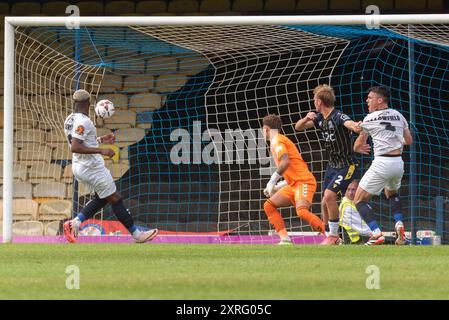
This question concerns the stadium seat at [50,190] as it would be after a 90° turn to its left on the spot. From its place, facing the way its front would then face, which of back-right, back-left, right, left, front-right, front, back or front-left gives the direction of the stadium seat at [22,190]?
back-left

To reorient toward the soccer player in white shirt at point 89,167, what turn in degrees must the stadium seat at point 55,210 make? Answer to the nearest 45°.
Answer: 0° — it already faces them

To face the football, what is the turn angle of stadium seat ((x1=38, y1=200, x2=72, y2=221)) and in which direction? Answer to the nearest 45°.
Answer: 0° — it already faces it

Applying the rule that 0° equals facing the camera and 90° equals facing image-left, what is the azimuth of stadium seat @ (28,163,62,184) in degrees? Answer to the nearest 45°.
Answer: approximately 0°

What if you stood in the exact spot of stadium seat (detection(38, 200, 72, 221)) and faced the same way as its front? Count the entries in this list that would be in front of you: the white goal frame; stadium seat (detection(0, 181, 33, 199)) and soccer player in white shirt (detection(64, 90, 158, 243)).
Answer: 2

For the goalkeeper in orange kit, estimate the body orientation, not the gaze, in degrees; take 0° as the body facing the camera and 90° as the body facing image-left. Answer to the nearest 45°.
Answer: approximately 90°

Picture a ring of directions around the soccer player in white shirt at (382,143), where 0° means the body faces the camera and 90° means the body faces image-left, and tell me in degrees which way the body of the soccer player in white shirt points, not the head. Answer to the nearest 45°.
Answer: approximately 135°
